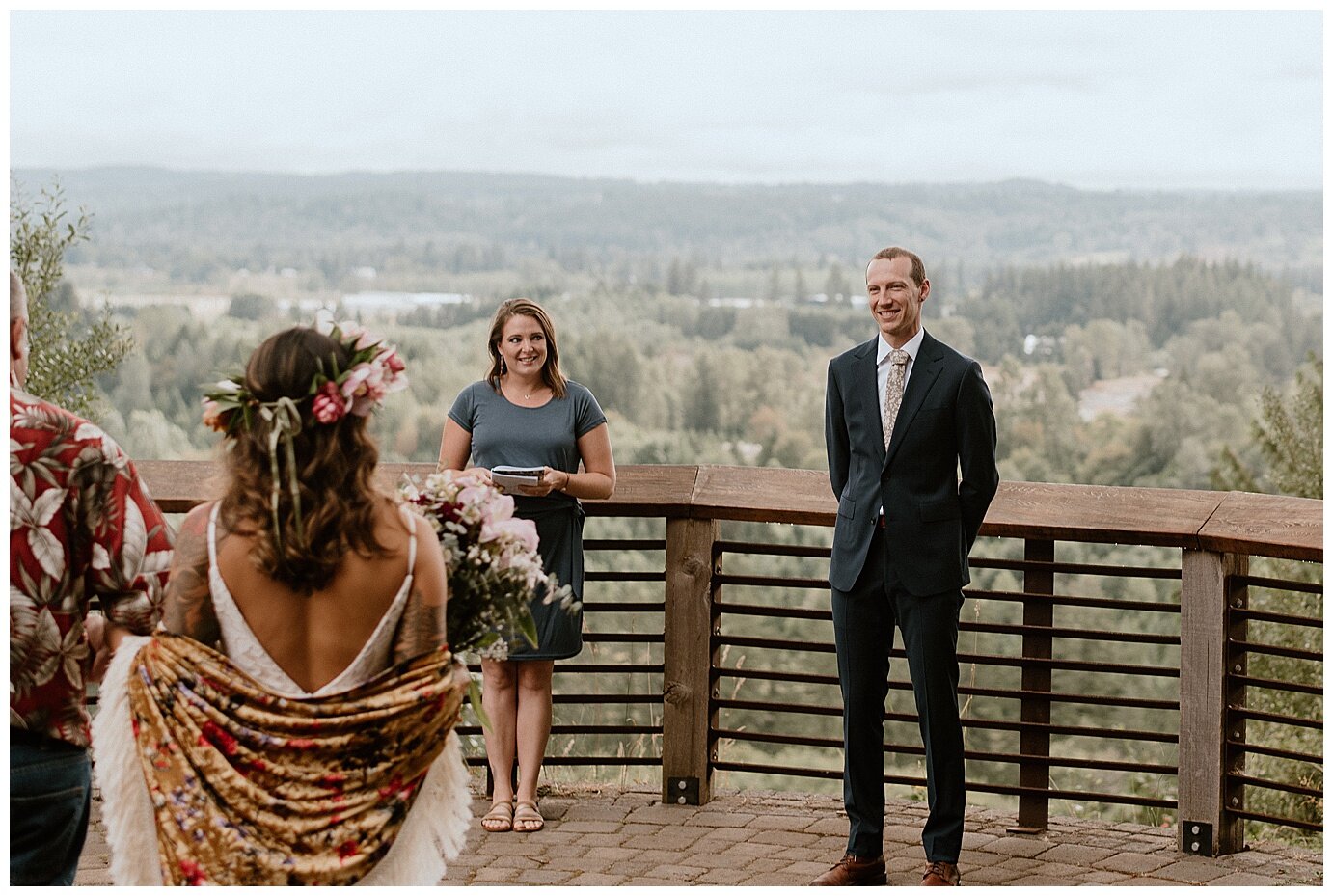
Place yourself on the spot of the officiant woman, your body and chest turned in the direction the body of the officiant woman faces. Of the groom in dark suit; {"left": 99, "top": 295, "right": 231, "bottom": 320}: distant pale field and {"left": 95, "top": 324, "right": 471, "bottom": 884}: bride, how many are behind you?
1

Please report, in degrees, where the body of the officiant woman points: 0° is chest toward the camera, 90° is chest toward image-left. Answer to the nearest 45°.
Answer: approximately 0°

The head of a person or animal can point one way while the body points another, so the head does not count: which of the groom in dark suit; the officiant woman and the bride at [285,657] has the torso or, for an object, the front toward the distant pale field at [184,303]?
the bride

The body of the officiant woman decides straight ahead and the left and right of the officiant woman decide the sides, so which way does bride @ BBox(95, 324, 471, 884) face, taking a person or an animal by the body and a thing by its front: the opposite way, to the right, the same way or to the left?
the opposite way

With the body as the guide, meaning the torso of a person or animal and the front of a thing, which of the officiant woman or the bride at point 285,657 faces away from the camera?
the bride

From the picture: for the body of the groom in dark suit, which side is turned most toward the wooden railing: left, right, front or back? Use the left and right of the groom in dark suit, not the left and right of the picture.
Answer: back

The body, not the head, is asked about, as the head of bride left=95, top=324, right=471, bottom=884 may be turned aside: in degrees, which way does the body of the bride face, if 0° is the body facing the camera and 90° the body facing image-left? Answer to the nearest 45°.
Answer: approximately 180°

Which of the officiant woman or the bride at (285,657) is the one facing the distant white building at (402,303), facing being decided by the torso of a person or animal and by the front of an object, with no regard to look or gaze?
the bride

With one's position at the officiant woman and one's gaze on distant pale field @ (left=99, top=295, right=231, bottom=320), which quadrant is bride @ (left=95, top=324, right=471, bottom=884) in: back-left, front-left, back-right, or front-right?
back-left

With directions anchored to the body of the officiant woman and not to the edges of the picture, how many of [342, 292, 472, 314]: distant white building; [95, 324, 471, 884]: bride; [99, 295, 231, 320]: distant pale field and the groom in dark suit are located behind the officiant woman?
2

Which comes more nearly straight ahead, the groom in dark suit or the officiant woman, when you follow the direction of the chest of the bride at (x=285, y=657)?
the officiant woman

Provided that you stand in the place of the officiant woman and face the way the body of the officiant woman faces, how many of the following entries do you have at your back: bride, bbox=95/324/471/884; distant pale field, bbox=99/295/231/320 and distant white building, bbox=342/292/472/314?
2
